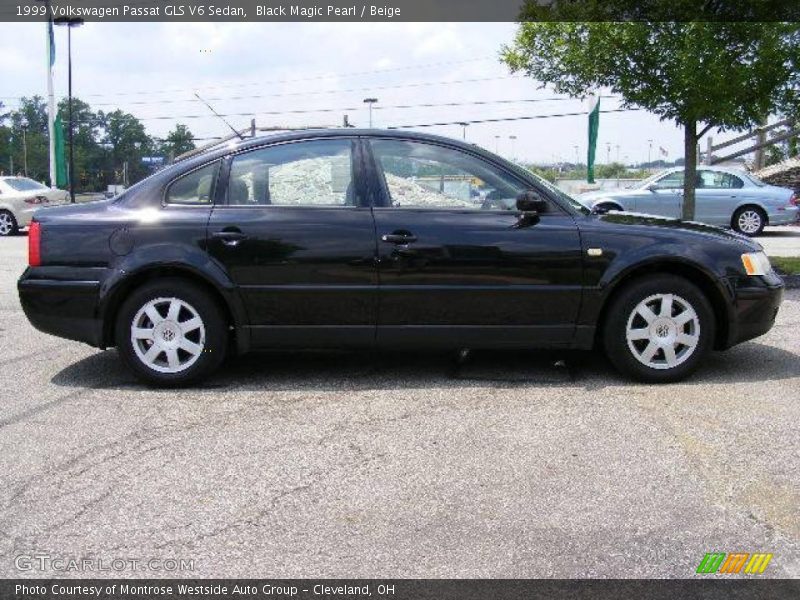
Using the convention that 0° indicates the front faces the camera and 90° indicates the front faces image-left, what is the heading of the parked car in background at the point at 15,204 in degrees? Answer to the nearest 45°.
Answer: approximately 135°

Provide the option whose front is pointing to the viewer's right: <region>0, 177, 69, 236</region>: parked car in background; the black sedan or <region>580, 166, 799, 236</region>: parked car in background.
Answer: the black sedan

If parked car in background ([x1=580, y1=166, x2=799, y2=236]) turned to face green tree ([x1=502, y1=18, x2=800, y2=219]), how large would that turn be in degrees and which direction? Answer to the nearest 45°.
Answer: approximately 90° to its left

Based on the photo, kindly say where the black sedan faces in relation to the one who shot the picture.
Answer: facing to the right of the viewer

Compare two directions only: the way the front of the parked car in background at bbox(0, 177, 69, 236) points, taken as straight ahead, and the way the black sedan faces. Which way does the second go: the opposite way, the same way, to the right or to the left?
the opposite way

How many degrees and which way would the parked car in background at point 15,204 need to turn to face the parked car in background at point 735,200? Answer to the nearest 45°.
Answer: approximately 180°

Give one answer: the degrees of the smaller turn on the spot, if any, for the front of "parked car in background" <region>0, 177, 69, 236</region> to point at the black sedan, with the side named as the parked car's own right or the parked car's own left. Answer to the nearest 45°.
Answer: approximately 135° to the parked car's own left

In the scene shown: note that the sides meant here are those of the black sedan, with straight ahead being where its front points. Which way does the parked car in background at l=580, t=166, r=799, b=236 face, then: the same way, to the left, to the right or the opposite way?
the opposite way

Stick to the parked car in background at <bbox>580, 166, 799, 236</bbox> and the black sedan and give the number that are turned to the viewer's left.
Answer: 1

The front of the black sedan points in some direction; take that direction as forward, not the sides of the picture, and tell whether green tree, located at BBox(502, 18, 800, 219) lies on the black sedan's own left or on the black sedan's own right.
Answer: on the black sedan's own left

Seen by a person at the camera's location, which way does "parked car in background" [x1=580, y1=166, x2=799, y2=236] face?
facing to the left of the viewer
